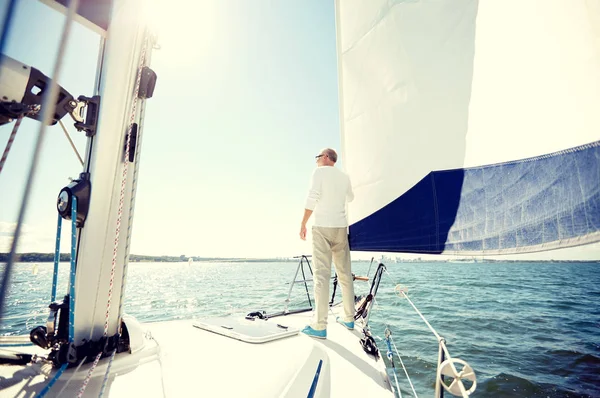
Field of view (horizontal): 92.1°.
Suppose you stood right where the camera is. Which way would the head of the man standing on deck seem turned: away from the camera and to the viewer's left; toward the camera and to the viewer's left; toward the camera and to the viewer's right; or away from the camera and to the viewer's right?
away from the camera and to the viewer's left

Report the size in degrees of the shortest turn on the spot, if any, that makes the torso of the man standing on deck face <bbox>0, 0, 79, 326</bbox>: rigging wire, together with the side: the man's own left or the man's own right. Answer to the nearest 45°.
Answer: approximately 135° to the man's own left

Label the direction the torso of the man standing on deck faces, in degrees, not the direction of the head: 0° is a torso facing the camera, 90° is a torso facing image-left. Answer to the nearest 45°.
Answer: approximately 135°
